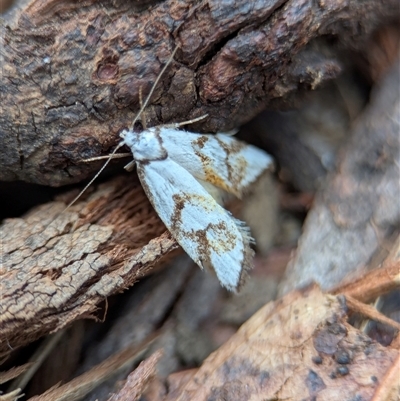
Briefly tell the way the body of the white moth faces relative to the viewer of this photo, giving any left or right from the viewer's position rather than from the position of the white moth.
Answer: facing away from the viewer and to the left of the viewer
